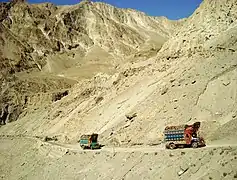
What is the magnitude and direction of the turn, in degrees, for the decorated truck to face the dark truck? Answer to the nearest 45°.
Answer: approximately 135° to its left

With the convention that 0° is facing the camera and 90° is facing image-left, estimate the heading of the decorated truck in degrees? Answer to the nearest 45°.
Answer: approximately 270°

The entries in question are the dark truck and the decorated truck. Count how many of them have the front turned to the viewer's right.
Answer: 2

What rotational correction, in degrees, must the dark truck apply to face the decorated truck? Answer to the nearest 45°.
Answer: approximately 45° to its right

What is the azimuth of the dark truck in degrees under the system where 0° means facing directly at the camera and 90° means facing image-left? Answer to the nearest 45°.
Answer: approximately 270°
